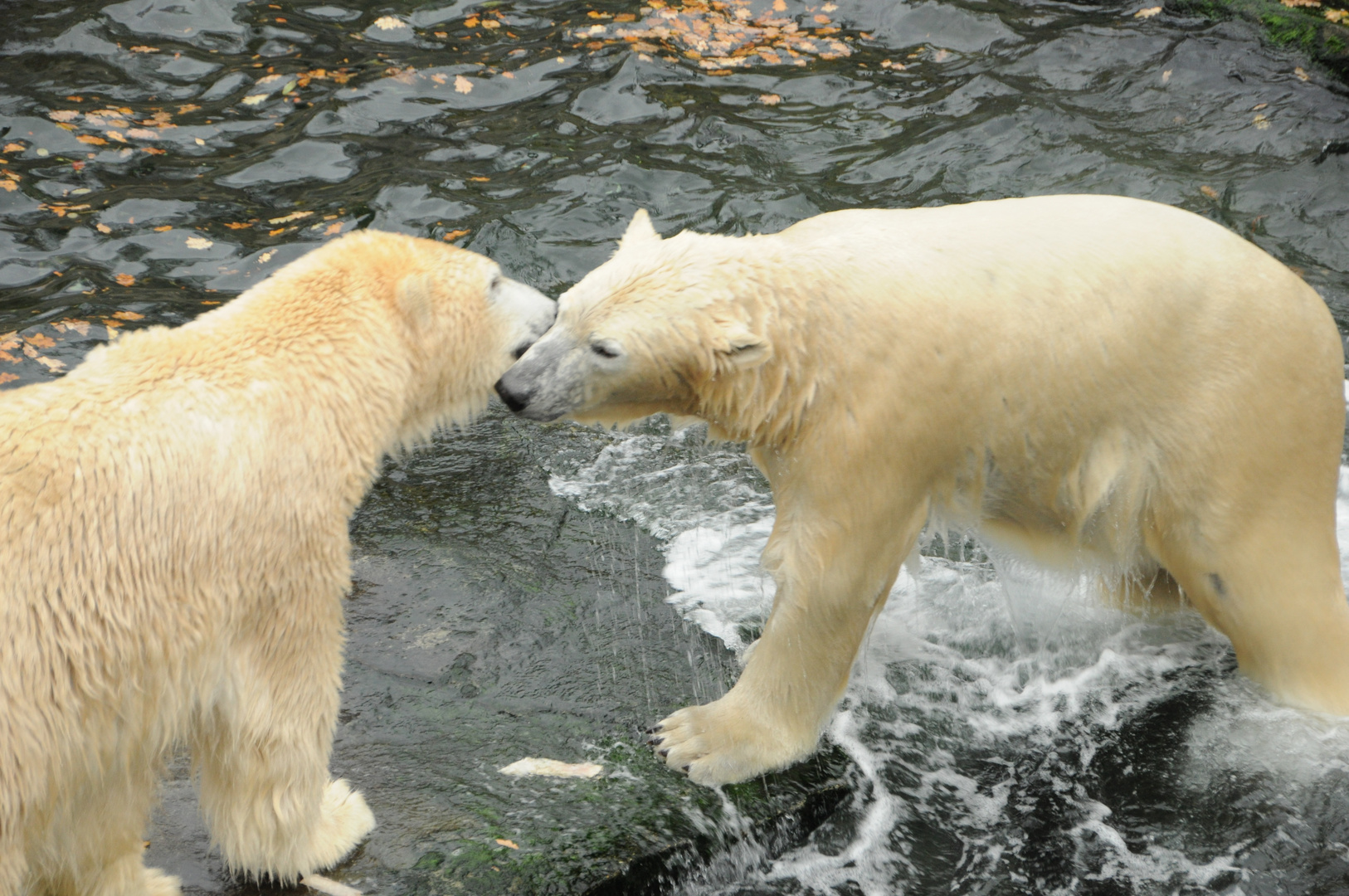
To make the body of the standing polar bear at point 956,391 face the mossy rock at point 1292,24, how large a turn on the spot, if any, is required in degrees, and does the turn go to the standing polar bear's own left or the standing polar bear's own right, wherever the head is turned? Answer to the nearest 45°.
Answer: approximately 90° to the standing polar bear's own right

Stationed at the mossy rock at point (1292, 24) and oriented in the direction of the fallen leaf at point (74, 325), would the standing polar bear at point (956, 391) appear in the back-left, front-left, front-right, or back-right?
front-left

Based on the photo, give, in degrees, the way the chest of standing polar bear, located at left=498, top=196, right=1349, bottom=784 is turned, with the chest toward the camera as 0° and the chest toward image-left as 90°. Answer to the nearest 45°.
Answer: approximately 90°

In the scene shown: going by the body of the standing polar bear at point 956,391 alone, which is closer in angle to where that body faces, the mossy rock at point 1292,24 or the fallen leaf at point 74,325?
the fallen leaf

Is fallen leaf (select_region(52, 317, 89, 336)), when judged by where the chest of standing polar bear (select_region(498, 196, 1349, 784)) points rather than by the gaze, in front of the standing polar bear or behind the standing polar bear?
in front

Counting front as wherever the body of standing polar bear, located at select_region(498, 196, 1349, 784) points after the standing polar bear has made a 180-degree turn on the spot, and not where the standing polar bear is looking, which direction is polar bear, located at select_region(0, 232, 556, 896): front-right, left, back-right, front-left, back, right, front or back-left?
back-right
